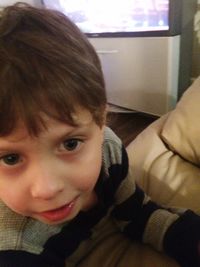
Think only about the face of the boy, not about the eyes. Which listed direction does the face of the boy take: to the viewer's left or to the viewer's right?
to the viewer's left

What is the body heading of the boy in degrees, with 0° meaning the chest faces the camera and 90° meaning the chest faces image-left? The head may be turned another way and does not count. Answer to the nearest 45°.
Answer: approximately 0°
